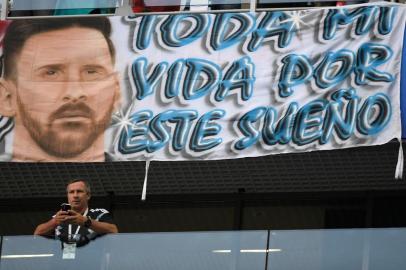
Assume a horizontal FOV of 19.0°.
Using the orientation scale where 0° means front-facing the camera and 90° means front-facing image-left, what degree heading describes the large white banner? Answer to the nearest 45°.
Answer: approximately 0°
